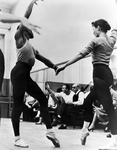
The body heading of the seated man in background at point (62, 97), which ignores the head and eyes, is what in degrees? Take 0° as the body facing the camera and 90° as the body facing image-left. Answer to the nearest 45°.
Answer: approximately 45°

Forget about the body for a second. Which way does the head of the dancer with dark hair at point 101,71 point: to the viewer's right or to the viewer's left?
to the viewer's left

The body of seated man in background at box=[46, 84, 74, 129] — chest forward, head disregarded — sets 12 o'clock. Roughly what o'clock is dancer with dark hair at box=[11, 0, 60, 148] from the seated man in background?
The dancer with dark hair is roughly at 1 o'clock from the seated man in background.

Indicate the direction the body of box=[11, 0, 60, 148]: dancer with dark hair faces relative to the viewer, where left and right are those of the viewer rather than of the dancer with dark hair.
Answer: facing to the right of the viewer
